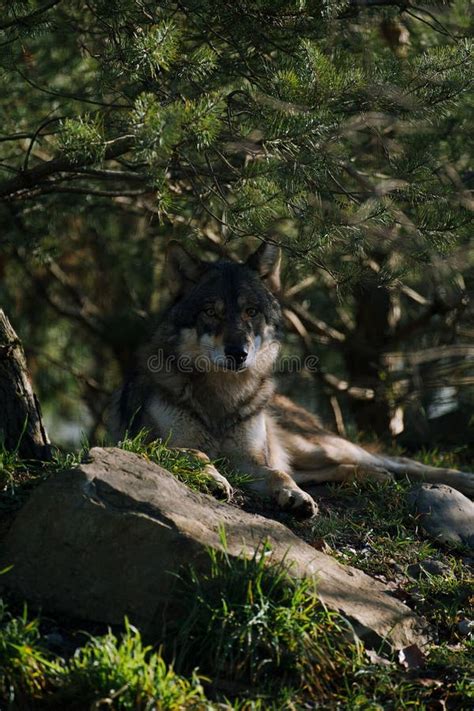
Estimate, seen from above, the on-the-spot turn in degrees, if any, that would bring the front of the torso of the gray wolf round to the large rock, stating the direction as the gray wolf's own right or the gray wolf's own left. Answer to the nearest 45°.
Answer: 0° — it already faces it

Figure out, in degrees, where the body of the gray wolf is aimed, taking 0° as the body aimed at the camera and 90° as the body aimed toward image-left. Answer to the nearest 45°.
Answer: approximately 0°

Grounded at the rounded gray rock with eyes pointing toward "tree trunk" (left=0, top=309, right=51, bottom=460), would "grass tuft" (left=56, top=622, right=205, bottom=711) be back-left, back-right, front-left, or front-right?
front-left

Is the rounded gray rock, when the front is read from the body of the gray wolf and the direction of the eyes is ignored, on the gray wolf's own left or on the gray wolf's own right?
on the gray wolf's own left

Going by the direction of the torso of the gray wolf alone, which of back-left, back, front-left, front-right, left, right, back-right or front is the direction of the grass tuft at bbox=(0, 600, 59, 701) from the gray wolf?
front

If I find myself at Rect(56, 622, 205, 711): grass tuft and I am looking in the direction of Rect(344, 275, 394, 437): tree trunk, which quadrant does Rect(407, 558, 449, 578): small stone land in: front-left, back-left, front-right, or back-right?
front-right

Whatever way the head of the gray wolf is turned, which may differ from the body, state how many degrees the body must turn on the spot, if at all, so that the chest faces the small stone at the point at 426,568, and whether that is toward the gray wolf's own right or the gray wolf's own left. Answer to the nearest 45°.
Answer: approximately 45° to the gray wolf's own left

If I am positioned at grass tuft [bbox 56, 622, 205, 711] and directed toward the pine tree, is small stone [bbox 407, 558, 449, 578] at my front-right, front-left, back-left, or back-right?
front-right

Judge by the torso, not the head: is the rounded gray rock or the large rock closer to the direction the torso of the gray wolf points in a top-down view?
the large rock

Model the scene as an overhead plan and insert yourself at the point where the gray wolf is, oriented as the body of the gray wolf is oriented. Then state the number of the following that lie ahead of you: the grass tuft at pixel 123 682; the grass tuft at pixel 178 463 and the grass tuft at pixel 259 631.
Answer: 3

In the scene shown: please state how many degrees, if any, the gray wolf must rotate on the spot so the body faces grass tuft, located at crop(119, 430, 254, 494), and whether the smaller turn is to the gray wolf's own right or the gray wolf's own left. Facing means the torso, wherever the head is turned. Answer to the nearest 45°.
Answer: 0° — it already faces it
